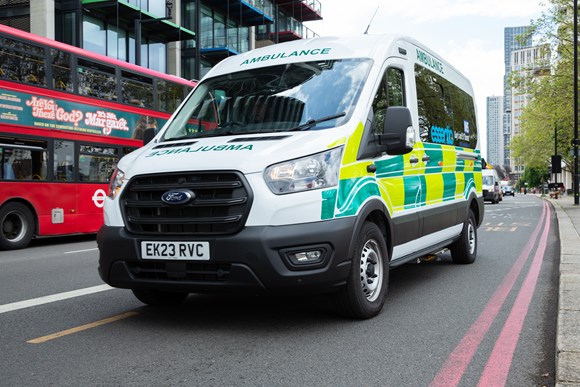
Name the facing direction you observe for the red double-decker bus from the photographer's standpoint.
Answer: facing away from the viewer and to the right of the viewer

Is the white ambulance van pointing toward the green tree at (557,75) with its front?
no

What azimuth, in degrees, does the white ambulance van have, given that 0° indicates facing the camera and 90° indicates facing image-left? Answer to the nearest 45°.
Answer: approximately 45°

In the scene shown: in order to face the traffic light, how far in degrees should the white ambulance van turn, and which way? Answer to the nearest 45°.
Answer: approximately 180°

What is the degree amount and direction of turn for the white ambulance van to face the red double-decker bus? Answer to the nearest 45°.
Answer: approximately 90° to its right

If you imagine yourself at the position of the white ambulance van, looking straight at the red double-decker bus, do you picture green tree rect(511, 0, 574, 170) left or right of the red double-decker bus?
right

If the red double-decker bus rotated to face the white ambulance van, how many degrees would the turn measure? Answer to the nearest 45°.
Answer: approximately 135° to its right

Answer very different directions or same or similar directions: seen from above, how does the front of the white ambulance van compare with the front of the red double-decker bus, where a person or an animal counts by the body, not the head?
very different directions

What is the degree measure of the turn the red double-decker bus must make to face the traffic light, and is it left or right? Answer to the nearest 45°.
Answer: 0° — it already faces it
